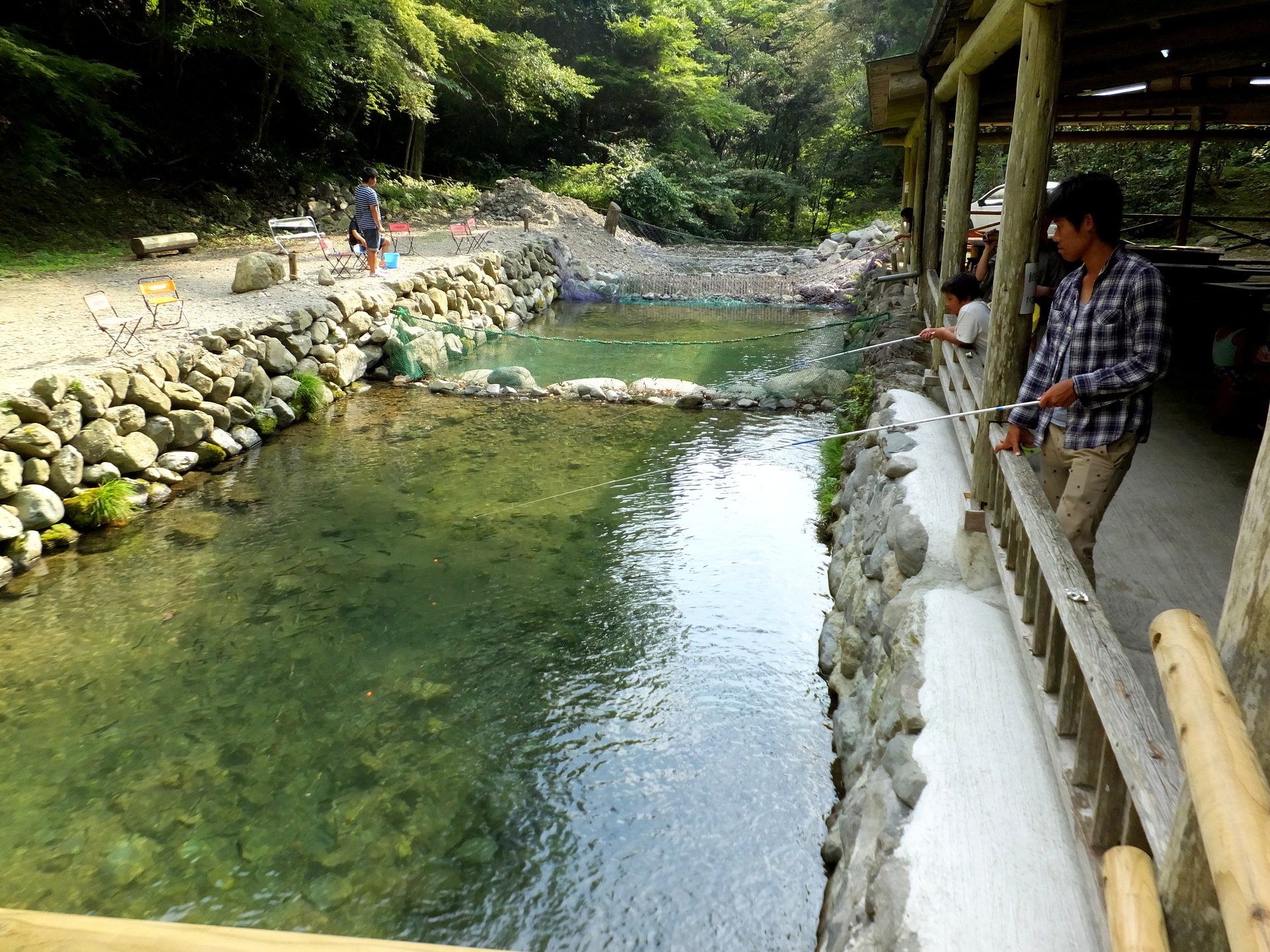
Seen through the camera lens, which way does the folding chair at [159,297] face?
facing the viewer and to the right of the viewer

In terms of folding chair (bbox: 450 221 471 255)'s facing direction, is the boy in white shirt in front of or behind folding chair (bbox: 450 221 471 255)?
in front

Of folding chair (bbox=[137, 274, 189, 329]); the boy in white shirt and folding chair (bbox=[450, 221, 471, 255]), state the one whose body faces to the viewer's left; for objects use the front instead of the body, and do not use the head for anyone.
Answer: the boy in white shirt

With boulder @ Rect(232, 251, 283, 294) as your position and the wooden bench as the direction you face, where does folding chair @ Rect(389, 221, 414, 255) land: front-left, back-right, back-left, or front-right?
front-right

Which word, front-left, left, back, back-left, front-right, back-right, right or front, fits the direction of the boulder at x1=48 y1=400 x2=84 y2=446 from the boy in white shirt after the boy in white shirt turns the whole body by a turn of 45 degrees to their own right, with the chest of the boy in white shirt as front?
front-left

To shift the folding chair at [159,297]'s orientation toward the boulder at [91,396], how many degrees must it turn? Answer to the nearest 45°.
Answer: approximately 45° to its right

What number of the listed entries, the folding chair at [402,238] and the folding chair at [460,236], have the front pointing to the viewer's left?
0

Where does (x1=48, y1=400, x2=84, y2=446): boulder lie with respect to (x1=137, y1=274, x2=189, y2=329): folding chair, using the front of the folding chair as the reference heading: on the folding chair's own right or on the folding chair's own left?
on the folding chair's own right

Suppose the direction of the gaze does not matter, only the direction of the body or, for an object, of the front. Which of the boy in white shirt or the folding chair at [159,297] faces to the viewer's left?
the boy in white shirt

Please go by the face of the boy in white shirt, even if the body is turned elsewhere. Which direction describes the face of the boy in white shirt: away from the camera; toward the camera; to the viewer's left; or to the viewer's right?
to the viewer's left

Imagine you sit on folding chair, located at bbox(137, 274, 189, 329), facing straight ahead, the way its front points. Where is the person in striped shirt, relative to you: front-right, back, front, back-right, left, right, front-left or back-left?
left

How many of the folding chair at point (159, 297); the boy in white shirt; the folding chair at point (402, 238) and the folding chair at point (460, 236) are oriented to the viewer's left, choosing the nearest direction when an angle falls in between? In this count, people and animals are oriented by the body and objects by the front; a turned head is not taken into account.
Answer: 1

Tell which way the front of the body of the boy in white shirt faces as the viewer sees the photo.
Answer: to the viewer's left

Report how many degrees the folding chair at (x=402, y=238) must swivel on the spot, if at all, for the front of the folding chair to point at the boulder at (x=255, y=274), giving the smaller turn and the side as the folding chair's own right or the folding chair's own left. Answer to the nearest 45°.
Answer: approximately 45° to the folding chair's own right
